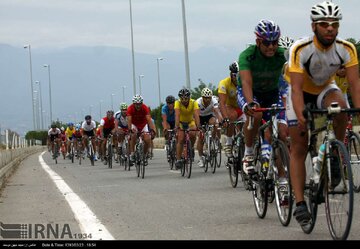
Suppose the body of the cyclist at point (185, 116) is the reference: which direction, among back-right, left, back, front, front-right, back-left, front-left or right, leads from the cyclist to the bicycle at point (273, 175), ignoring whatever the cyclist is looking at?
front

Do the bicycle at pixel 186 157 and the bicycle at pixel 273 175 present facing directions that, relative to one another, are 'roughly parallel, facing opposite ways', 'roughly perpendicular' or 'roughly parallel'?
roughly parallel

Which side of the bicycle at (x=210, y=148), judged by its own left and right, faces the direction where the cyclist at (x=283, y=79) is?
front

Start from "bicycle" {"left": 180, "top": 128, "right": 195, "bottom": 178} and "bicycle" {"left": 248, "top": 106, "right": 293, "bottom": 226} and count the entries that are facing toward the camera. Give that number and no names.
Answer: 2

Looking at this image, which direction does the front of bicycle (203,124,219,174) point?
toward the camera

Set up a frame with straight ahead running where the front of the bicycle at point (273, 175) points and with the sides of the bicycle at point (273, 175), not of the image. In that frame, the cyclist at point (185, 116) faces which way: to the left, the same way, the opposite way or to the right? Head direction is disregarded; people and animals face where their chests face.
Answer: the same way

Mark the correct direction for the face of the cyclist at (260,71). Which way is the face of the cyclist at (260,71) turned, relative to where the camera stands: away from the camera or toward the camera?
toward the camera

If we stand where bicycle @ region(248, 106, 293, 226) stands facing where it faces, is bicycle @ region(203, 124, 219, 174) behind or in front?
behind

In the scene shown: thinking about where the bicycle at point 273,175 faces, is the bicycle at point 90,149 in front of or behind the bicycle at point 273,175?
behind

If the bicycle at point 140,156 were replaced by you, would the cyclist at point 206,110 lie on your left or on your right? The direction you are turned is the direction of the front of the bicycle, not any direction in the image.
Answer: on your left

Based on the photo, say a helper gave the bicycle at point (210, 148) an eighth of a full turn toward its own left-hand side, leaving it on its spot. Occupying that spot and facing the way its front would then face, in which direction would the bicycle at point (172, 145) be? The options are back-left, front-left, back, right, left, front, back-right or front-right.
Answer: back

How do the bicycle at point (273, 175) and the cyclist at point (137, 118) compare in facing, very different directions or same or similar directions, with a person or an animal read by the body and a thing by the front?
same or similar directions

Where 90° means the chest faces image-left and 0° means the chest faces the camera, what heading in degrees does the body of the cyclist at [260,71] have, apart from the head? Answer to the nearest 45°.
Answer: approximately 0°

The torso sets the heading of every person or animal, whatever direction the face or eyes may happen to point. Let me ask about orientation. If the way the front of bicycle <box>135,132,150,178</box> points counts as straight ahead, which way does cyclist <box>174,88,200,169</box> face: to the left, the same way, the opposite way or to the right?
the same way

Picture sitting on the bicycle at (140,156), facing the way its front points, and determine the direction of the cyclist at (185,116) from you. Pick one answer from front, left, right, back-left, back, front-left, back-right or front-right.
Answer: left

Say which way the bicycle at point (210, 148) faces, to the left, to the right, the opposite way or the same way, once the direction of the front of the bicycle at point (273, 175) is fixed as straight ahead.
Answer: the same way

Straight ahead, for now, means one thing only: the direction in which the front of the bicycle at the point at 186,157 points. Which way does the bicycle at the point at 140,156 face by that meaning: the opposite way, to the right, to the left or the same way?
the same way

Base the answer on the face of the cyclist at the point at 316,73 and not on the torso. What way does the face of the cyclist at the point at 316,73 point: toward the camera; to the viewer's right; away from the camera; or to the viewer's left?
toward the camera
